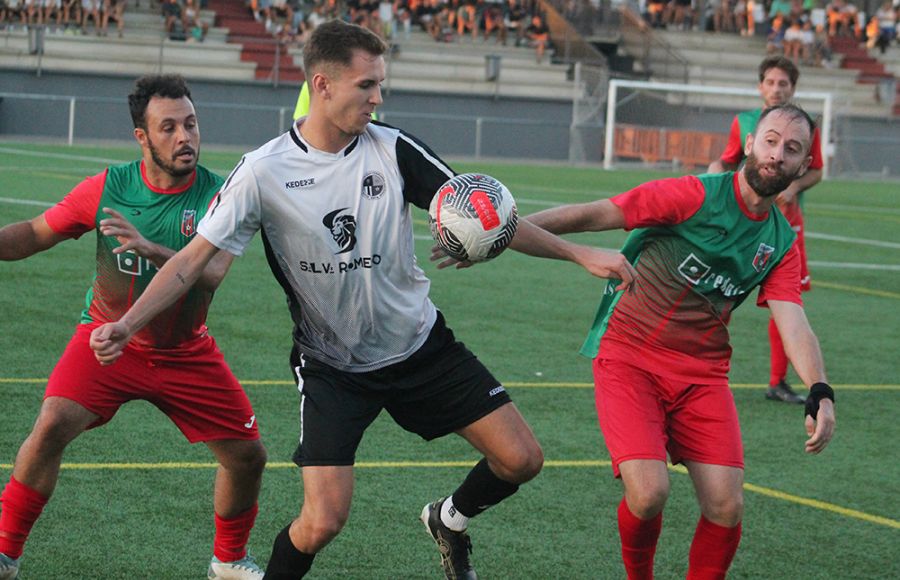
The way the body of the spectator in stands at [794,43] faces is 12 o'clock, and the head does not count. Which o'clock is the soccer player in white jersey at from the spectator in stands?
The soccer player in white jersey is roughly at 12 o'clock from the spectator in stands.

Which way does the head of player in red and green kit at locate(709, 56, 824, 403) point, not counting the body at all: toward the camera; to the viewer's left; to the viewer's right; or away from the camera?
toward the camera

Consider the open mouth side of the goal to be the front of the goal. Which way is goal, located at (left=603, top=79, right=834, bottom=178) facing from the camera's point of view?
toward the camera

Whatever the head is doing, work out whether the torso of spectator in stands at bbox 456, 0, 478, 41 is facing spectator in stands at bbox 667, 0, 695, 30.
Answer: no

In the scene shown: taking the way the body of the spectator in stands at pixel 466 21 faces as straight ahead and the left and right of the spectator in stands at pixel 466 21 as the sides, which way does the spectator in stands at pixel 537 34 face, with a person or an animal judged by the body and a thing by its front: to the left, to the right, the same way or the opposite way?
the same way

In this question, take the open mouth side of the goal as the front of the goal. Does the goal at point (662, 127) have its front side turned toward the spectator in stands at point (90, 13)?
no

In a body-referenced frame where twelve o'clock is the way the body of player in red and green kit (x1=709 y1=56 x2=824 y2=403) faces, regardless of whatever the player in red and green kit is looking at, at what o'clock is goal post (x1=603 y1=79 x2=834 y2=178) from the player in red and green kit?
The goal post is roughly at 6 o'clock from the player in red and green kit.

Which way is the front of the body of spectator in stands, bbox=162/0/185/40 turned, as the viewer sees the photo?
toward the camera

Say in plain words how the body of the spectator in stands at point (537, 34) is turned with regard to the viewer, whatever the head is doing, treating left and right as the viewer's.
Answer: facing the viewer

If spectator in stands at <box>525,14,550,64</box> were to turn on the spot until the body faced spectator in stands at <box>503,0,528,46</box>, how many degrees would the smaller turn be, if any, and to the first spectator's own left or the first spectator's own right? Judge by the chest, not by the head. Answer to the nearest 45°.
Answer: approximately 135° to the first spectator's own right

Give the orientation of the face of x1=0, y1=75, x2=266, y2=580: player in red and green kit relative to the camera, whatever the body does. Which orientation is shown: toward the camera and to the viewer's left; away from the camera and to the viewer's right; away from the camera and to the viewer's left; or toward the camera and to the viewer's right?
toward the camera and to the viewer's right

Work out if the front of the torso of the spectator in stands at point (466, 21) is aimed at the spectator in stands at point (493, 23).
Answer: no

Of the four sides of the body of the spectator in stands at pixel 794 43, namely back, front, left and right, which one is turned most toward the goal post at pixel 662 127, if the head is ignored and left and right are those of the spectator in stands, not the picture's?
front
